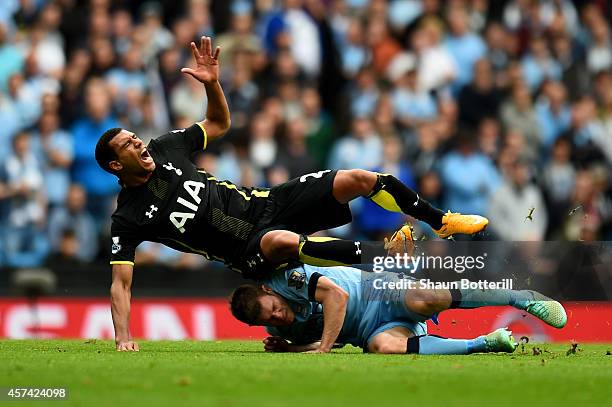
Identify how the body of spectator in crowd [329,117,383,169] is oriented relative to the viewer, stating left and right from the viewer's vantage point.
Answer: facing the viewer

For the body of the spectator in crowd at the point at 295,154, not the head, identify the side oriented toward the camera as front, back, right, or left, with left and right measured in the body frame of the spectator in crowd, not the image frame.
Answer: front

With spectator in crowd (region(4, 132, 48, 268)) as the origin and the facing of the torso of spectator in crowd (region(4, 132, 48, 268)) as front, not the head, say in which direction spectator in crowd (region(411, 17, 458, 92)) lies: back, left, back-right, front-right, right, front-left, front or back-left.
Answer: left

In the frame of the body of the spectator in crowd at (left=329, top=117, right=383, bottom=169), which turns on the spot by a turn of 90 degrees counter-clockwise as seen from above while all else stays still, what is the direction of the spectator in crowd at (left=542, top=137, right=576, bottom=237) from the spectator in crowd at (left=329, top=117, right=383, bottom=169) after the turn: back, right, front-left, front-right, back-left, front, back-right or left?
front

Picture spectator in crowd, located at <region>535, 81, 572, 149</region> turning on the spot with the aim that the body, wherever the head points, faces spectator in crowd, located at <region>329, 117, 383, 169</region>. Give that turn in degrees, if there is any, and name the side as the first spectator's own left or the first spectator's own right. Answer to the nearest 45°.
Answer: approximately 45° to the first spectator's own right

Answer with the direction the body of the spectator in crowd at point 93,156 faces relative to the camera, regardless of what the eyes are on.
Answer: toward the camera

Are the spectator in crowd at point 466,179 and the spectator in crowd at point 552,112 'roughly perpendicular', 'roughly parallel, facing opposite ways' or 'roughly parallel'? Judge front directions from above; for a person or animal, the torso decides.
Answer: roughly parallel

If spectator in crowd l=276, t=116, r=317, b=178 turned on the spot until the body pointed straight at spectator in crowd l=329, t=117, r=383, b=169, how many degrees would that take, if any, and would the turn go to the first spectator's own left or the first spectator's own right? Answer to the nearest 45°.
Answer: approximately 90° to the first spectator's own left

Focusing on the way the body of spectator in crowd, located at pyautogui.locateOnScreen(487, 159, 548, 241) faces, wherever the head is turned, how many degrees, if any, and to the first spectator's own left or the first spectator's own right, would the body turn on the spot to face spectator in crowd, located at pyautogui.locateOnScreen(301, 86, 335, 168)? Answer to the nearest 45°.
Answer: approximately 90° to the first spectator's own right

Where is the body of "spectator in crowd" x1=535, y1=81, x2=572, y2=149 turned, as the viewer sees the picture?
toward the camera
